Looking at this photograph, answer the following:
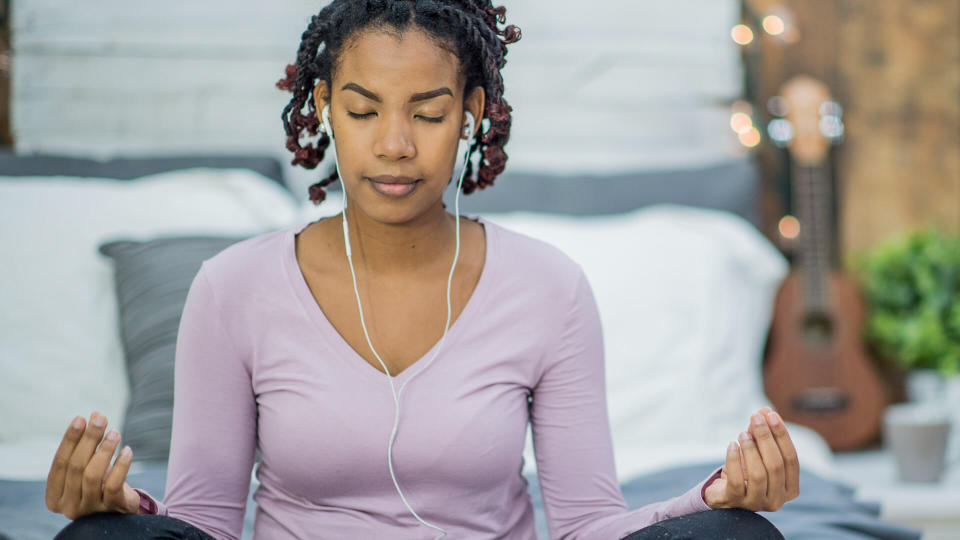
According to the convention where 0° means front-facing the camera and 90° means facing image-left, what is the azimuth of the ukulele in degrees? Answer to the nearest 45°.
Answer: approximately 0°

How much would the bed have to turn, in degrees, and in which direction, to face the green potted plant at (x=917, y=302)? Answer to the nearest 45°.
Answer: approximately 90° to its left

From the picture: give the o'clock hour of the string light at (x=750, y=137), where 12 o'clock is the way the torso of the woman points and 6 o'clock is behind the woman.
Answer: The string light is roughly at 7 o'clock from the woman.

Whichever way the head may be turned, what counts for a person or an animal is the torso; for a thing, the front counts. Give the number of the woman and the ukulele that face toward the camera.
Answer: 2

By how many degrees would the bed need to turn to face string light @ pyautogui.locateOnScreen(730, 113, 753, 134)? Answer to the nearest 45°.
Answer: approximately 135° to its left

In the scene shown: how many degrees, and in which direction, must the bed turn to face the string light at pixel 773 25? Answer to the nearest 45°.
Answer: approximately 135° to its left

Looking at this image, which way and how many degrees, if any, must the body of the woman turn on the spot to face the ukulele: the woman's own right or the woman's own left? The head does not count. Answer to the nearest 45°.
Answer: approximately 135° to the woman's own left

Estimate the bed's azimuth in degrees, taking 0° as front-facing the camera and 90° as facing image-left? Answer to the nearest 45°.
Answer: approximately 0°

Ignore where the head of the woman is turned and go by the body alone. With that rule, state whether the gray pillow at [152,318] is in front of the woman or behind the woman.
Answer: behind

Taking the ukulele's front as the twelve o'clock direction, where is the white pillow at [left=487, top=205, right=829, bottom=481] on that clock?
The white pillow is roughly at 1 o'clock from the ukulele.
